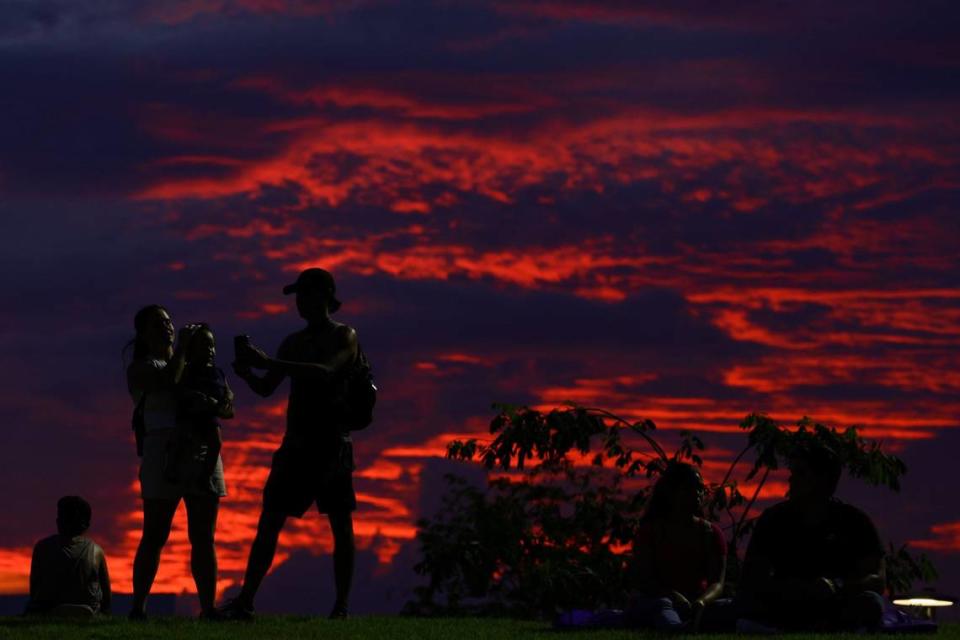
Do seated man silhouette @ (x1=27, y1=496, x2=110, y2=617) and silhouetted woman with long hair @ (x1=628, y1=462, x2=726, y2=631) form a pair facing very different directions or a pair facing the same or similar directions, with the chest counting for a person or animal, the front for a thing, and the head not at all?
very different directions

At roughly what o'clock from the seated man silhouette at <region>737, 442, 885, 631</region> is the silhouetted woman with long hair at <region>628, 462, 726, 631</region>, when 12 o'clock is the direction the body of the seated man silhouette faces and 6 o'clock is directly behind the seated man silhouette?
The silhouetted woman with long hair is roughly at 3 o'clock from the seated man silhouette.

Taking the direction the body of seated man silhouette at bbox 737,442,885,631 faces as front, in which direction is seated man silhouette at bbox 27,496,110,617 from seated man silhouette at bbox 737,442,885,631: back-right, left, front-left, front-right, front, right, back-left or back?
right

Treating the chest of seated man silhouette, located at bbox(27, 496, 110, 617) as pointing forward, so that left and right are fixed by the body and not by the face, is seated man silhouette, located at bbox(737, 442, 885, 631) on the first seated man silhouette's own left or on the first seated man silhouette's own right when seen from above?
on the first seated man silhouette's own right

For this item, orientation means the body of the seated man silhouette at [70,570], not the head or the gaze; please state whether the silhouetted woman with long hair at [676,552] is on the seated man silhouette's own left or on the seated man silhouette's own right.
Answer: on the seated man silhouette's own right

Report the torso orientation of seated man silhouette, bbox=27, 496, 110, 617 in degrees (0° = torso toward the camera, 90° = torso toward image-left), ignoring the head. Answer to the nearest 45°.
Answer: approximately 180°

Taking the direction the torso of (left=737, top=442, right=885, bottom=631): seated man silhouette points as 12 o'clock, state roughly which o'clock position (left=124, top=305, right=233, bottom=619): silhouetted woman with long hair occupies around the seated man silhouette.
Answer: The silhouetted woman with long hair is roughly at 3 o'clock from the seated man silhouette.

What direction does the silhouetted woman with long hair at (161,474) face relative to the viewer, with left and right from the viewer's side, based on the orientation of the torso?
facing the viewer and to the right of the viewer

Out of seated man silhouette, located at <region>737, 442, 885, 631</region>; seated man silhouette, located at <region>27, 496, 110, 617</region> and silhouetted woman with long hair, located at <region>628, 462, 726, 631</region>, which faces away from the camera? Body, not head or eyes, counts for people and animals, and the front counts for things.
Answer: seated man silhouette, located at <region>27, 496, 110, 617</region>

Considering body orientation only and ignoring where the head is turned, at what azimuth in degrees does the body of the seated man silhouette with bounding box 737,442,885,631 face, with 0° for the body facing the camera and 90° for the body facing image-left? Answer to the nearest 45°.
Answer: approximately 0°

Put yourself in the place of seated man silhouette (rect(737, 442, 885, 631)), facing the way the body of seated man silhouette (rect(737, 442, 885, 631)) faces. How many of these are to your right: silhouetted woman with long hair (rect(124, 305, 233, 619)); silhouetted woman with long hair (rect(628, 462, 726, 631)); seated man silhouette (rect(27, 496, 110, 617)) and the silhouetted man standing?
4

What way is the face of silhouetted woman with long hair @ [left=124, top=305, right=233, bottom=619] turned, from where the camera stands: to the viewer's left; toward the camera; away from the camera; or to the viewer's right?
to the viewer's right

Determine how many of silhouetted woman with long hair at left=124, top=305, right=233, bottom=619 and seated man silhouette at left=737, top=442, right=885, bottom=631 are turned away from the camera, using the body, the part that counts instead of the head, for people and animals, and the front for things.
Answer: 0
